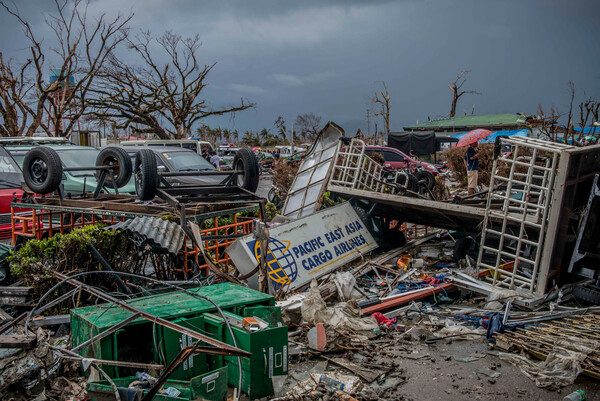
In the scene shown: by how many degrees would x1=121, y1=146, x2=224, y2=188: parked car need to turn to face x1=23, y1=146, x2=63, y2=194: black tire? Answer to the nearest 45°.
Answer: approximately 90° to its right

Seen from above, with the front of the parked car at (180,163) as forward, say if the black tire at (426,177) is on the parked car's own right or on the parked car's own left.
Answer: on the parked car's own left

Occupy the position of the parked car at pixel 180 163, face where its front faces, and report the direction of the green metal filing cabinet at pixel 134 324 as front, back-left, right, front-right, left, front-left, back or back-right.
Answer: front-right

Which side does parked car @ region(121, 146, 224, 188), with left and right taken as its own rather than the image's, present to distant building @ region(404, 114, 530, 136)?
left

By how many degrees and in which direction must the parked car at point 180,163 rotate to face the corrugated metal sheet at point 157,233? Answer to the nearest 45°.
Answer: approximately 45° to its right
